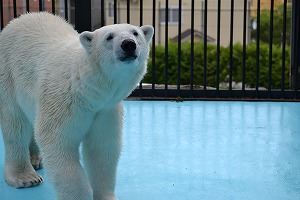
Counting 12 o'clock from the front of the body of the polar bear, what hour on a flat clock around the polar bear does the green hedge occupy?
The green hedge is roughly at 8 o'clock from the polar bear.

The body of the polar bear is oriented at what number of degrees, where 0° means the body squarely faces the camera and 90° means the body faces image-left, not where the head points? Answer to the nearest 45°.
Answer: approximately 315°
